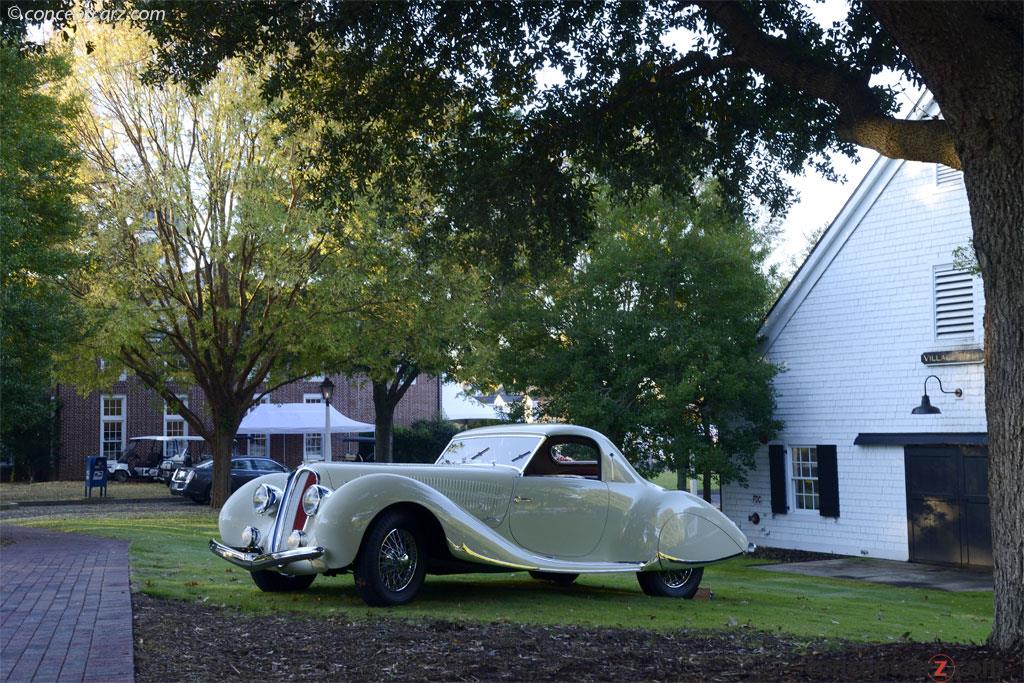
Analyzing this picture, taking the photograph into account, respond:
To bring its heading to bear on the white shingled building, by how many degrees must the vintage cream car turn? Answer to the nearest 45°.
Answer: approximately 180°

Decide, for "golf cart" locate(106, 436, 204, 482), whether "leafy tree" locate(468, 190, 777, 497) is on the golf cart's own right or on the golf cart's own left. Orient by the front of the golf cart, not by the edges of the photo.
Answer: on the golf cart's own left

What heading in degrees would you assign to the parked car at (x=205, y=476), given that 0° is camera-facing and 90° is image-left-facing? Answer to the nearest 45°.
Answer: approximately 45°

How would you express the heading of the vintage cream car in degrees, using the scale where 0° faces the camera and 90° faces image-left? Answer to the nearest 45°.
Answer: approximately 45°

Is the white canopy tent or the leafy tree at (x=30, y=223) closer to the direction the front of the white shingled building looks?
the leafy tree

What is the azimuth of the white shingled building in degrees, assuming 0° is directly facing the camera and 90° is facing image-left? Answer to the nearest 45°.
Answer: approximately 45°

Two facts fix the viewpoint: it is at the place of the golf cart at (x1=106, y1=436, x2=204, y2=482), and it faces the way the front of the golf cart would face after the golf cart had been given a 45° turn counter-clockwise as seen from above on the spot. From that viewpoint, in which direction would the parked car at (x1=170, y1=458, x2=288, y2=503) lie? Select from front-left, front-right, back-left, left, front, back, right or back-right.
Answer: front-left

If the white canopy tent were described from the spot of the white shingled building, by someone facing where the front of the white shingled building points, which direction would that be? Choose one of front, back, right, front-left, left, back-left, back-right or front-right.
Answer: right

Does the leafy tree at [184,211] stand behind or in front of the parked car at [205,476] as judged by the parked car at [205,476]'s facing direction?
in front

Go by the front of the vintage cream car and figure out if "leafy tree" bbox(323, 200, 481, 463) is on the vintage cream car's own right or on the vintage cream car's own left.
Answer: on the vintage cream car's own right

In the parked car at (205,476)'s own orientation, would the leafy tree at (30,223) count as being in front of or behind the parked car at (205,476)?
in front
